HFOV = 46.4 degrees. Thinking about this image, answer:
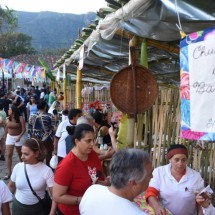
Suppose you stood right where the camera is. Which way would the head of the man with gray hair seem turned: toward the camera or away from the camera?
away from the camera

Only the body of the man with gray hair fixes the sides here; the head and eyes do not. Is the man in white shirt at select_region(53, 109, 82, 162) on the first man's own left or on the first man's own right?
on the first man's own left

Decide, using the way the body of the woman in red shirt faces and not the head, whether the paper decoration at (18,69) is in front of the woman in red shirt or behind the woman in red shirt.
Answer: behind

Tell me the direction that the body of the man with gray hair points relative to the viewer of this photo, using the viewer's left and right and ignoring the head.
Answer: facing away from the viewer and to the right of the viewer

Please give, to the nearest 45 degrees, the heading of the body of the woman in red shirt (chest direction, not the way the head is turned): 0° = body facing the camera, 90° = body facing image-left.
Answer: approximately 315°

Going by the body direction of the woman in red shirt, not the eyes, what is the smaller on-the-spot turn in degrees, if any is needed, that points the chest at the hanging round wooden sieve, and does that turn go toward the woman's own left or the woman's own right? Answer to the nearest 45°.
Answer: approximately 90° to the woman's own left
